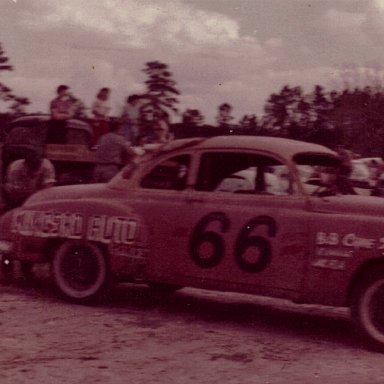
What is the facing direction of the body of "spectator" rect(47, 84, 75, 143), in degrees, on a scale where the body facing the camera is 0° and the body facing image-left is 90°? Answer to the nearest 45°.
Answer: approximately 315°
